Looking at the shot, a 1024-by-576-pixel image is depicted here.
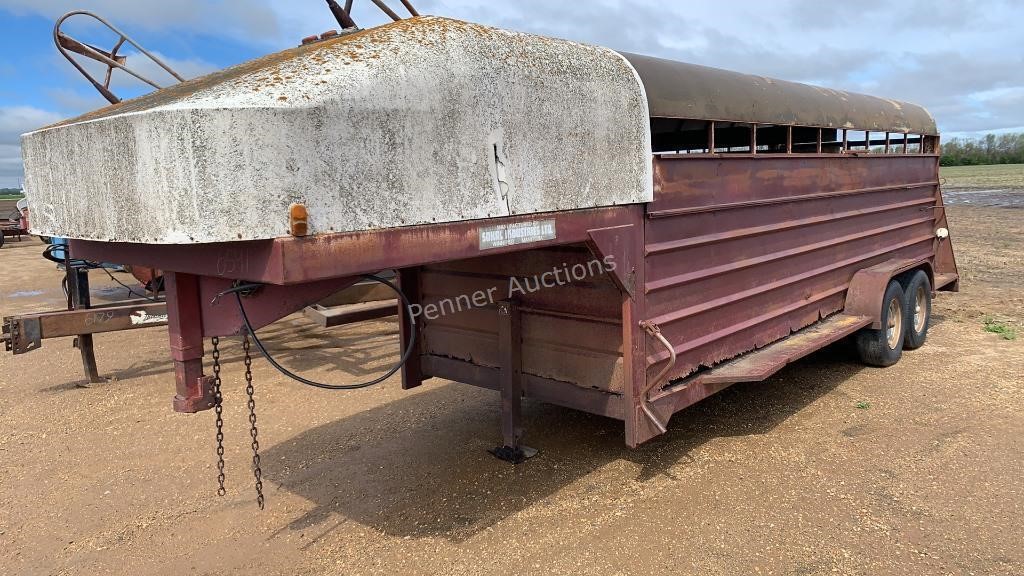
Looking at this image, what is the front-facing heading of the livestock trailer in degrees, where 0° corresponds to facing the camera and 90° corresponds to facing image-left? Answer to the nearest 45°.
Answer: approximately 45°
